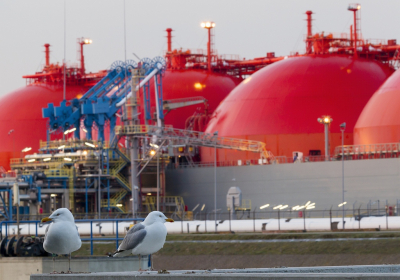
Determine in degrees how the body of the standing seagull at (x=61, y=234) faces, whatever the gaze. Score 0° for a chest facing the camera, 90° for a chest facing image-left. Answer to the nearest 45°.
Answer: approximately 45°

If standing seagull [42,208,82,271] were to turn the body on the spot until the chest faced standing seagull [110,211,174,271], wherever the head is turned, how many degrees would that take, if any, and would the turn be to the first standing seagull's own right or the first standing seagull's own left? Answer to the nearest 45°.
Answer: approximately 90° to the first standing seagull's own left
